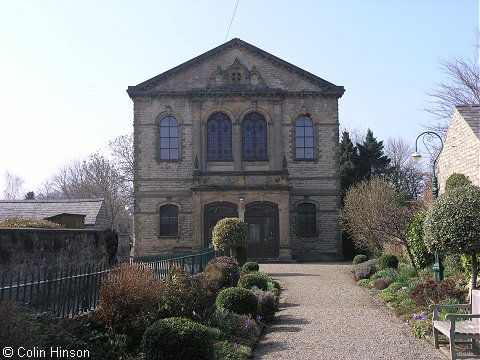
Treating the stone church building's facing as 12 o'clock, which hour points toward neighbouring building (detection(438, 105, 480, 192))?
The neighbouring building is roughly at 11 o'clock from the stone church building.

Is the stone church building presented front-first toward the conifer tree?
no

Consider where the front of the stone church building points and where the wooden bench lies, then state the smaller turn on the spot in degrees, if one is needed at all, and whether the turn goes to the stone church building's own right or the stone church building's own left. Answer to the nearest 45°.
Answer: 0° — it already faces it

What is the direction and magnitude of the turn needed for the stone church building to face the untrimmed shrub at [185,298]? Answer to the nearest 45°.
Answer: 0° — it already faces it

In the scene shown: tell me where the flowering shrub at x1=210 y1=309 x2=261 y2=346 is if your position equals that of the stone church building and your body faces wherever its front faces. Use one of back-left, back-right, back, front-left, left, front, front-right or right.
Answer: front

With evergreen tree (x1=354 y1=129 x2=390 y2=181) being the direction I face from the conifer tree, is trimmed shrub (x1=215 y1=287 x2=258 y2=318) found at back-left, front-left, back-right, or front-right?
back-right

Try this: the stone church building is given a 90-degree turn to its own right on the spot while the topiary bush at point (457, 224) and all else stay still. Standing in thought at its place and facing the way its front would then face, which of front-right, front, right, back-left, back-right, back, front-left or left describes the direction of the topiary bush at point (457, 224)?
left

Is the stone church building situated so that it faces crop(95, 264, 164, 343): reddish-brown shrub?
yes

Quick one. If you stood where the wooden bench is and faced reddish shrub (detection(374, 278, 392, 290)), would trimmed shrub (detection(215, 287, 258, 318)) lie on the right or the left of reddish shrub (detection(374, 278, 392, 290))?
left

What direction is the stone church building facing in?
toward the camera

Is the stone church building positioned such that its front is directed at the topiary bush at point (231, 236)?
yes

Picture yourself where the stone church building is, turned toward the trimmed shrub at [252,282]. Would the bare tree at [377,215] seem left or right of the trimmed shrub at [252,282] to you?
left

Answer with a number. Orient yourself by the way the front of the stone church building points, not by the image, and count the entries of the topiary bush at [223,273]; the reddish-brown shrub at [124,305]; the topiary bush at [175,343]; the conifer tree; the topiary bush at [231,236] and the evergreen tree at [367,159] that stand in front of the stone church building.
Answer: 4

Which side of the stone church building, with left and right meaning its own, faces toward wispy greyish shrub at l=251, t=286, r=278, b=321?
front

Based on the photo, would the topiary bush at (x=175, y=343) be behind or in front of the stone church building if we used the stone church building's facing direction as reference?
in front

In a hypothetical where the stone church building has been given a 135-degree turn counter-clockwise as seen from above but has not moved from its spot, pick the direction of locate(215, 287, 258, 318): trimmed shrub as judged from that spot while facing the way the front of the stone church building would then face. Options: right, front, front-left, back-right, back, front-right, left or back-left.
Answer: back-right

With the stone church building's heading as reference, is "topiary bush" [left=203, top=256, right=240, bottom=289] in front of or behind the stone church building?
in front

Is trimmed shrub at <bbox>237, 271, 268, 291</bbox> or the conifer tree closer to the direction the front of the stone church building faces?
the trimmed shrub
